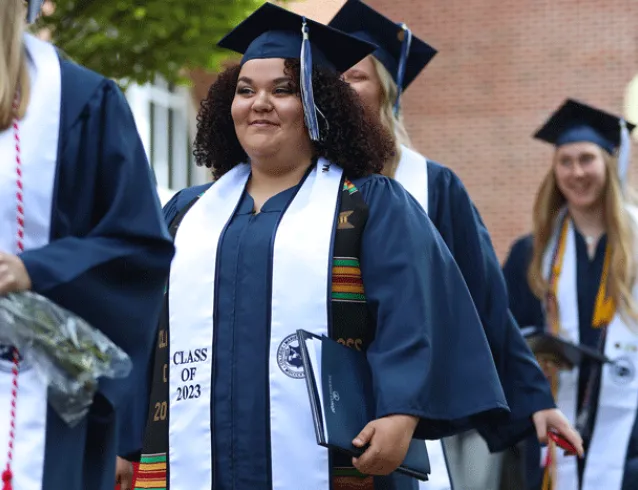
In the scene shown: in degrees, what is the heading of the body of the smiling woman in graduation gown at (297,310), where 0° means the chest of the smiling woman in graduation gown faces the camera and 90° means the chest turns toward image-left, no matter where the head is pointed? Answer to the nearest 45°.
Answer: approximately 45°

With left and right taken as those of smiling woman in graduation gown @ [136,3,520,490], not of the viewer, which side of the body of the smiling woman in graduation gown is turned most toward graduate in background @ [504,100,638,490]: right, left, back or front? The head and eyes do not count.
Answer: back

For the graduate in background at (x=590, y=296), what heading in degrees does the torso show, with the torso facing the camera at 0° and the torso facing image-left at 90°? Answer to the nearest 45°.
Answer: approximately 0°

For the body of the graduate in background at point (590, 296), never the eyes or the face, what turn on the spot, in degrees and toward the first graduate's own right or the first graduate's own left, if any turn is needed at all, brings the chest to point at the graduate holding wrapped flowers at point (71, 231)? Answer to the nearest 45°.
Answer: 0° — they already face them

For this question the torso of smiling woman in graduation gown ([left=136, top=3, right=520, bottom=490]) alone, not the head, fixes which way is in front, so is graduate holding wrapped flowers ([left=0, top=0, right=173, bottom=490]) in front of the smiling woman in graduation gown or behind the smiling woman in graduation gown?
in front
